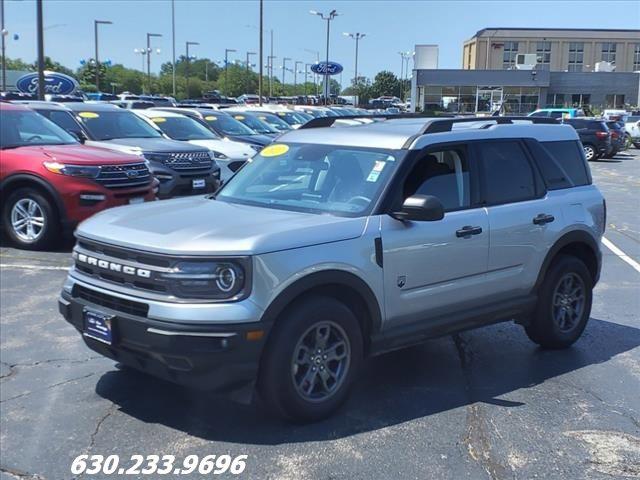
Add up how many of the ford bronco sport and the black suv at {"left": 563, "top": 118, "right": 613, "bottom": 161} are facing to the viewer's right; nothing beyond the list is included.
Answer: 0

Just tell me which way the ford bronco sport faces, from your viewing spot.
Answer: facing the viewer and to the left of the viewer

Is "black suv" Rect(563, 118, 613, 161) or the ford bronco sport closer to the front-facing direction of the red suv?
the ford bronco sport

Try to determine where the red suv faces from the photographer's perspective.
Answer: facing the viewer and to the right of the viewer

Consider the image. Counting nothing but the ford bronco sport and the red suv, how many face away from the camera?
0

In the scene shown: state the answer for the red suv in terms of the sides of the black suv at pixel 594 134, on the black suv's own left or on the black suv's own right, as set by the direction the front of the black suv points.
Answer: on the black suv's own left

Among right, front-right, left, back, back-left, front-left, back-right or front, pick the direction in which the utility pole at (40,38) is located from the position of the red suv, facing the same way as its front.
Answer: back-left

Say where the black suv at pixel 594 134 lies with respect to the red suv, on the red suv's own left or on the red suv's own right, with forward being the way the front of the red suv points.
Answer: on the red suv's own left

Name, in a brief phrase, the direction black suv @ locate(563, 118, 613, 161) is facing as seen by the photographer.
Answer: facing away from the viewer and to the left of the viewer

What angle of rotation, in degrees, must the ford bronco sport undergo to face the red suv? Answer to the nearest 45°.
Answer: approximately 90° to its right

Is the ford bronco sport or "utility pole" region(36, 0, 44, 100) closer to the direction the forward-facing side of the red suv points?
the ford bronco sport

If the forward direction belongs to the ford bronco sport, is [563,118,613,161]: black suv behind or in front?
behind
